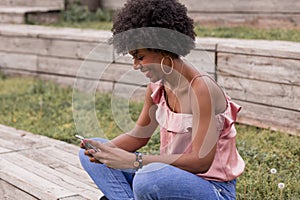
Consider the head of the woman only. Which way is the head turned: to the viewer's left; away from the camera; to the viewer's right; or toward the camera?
to the viewer's left

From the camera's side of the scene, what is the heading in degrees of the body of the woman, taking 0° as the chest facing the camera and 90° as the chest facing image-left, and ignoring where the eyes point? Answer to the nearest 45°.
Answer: approximately 45°
